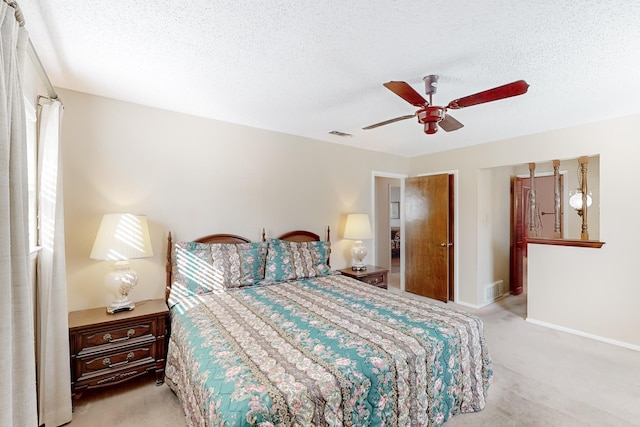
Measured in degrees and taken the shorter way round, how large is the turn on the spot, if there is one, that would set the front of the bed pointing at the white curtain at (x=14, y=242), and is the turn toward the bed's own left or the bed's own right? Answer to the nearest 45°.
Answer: approximately 90° to the bed's own right

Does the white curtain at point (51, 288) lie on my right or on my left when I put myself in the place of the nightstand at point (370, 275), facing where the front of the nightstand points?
on my right

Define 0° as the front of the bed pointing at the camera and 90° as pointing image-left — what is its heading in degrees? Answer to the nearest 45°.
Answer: approximately 315°

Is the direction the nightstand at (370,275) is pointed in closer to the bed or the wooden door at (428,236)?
the bed

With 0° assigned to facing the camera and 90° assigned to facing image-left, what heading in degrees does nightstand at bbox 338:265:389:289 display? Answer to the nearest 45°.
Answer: approximately 315°

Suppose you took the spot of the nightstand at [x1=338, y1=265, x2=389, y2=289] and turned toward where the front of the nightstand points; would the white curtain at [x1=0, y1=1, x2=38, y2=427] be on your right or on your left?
on your right

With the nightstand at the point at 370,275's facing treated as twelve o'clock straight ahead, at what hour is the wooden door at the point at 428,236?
The wooden door is roughly at 9 o'clock from the nightstand.

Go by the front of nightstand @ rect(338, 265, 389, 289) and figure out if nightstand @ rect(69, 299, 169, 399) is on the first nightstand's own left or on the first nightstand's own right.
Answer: on the first nightstand's own right

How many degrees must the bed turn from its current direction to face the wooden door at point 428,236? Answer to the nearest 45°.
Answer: approximately 90° to its left
